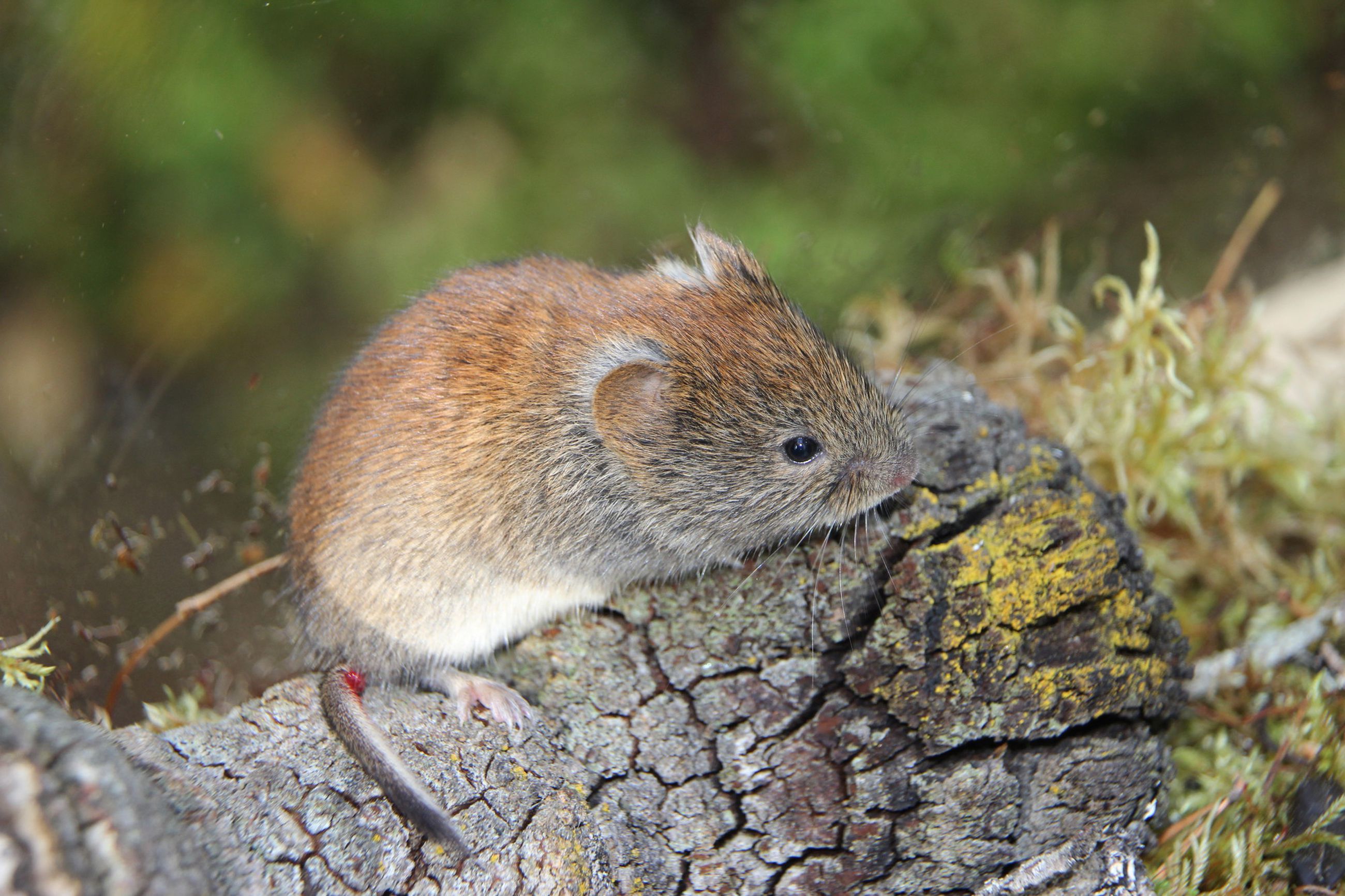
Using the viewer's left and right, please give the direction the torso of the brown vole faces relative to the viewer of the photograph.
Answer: facing to the right of the viewer

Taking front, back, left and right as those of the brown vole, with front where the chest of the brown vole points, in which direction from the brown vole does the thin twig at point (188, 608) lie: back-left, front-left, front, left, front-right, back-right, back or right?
back-left
